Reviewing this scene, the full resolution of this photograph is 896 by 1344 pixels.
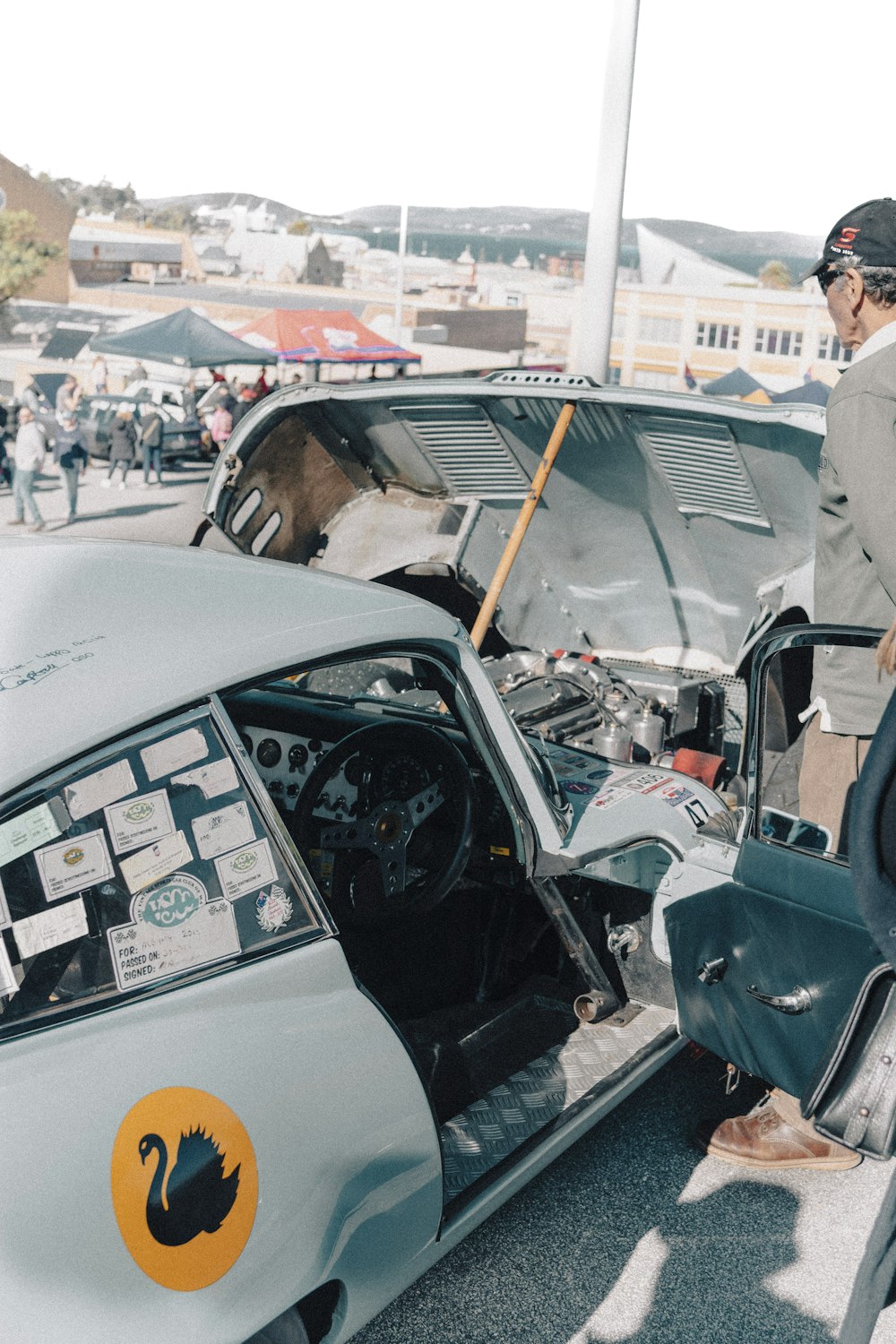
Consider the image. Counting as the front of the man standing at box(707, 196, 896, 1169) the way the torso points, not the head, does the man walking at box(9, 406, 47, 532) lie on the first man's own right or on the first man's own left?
on the first man's own right

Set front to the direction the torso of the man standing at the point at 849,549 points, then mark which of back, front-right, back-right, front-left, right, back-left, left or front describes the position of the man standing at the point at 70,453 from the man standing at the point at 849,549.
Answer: front-right

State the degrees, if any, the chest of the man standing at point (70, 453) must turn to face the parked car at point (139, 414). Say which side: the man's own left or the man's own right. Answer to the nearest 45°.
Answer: approximately 180°

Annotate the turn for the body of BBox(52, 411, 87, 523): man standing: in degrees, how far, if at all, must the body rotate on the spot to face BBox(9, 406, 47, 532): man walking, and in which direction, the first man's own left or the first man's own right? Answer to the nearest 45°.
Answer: approximately 45° to the first man's own right

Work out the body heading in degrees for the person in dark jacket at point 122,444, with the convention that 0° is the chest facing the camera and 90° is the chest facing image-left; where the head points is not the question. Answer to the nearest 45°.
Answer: approximately 180°

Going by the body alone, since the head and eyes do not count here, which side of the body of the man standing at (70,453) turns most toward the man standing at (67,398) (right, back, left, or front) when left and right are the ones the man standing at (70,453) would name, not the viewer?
back

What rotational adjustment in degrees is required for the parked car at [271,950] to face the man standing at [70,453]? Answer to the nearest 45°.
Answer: approximately 45° to its left

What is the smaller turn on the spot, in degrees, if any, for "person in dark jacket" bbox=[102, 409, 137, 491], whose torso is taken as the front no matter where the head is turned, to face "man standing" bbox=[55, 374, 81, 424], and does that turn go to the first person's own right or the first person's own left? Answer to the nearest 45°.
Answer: approximately 45° to the first person's own left

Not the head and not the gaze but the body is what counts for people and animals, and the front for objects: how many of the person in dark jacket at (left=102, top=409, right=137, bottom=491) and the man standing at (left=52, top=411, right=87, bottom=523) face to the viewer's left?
0

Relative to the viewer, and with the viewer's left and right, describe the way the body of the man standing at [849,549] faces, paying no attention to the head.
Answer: facing to the left of the viewer

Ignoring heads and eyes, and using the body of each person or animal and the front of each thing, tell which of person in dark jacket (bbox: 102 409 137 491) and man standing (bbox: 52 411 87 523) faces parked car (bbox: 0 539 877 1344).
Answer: the man standing

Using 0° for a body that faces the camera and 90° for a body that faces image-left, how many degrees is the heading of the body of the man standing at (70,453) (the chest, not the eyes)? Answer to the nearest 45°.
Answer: approximately 0°
